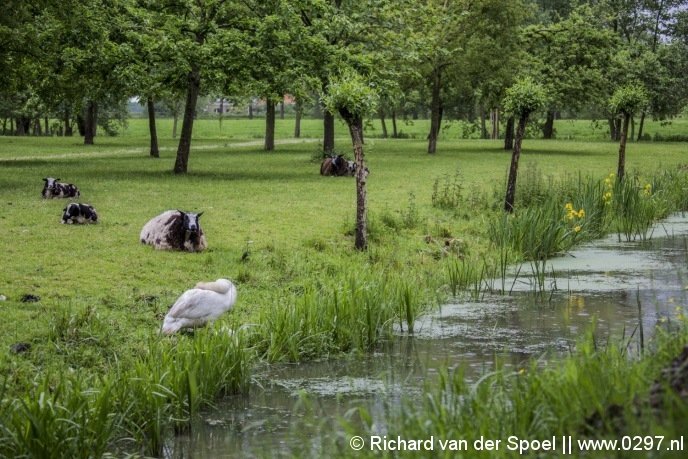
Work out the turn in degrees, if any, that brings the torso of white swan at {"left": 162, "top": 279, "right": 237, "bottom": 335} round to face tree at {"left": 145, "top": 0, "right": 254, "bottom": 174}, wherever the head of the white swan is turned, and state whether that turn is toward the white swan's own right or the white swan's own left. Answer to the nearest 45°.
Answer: approximately 45° to the white swan's own left

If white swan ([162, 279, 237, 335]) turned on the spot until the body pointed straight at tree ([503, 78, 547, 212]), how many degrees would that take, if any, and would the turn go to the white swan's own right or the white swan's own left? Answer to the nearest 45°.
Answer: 0° — it already faces it

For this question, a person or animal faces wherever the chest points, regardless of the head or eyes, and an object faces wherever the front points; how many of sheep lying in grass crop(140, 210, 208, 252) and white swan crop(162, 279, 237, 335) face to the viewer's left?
0

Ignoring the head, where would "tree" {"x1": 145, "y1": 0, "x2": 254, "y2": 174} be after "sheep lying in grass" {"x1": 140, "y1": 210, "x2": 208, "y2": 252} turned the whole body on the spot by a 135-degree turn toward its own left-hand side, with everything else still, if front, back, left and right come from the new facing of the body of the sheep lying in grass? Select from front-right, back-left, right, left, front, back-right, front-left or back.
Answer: front

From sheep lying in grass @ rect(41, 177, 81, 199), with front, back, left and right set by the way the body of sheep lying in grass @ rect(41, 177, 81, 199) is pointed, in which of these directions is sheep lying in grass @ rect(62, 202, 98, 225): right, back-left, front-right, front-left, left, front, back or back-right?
left

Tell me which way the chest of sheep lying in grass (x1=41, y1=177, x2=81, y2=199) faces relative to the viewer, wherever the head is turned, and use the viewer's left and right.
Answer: facing to the left of the viewer

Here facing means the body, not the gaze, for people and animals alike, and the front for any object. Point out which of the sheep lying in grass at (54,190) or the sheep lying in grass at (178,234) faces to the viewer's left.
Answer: the sheep lying in grass at (54,190)

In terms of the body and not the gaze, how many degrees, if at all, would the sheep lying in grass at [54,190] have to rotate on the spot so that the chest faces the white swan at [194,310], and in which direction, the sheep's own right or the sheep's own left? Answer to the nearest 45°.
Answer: approximately 90° to the sheep's own left

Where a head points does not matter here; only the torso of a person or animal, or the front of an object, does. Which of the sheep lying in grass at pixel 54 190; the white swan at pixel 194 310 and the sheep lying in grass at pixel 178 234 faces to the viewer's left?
the sheep lying in grass at pixel 54 190

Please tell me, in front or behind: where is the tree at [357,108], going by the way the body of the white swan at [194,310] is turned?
in front

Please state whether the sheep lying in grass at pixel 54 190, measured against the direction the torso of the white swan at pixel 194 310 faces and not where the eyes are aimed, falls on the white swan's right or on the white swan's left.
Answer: on the white swan's left

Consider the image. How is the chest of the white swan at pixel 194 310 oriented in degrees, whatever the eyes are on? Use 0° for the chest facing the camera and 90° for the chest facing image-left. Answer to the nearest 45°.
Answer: approximately 225°

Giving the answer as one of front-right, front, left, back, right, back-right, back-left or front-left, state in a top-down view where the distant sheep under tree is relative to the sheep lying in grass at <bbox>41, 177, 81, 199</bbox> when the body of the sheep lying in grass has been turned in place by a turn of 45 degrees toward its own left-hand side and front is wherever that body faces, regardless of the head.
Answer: back

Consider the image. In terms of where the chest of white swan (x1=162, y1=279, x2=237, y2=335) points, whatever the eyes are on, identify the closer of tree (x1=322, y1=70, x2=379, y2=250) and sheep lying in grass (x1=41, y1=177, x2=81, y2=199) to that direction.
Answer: the tree

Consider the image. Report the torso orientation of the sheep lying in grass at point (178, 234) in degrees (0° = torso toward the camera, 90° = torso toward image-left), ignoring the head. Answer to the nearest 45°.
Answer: approximately 315°

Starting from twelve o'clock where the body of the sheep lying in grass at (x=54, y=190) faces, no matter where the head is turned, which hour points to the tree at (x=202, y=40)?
The tree is roughly at 4 o'clock from the sheep lying in grass.
